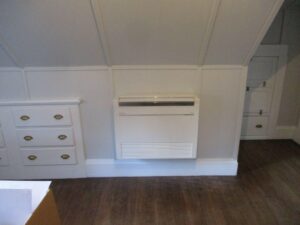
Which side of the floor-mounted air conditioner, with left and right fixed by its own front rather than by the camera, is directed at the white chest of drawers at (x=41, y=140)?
right

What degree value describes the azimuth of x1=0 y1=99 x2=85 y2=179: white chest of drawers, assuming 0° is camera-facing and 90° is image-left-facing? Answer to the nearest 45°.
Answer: approximately 0°

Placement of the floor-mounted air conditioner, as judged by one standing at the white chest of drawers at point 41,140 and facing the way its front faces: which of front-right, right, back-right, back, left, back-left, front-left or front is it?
front-left

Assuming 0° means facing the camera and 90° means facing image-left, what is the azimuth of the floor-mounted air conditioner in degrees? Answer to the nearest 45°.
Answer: approximately 0°

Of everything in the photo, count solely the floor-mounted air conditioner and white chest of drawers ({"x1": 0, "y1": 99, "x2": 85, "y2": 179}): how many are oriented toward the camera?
2
